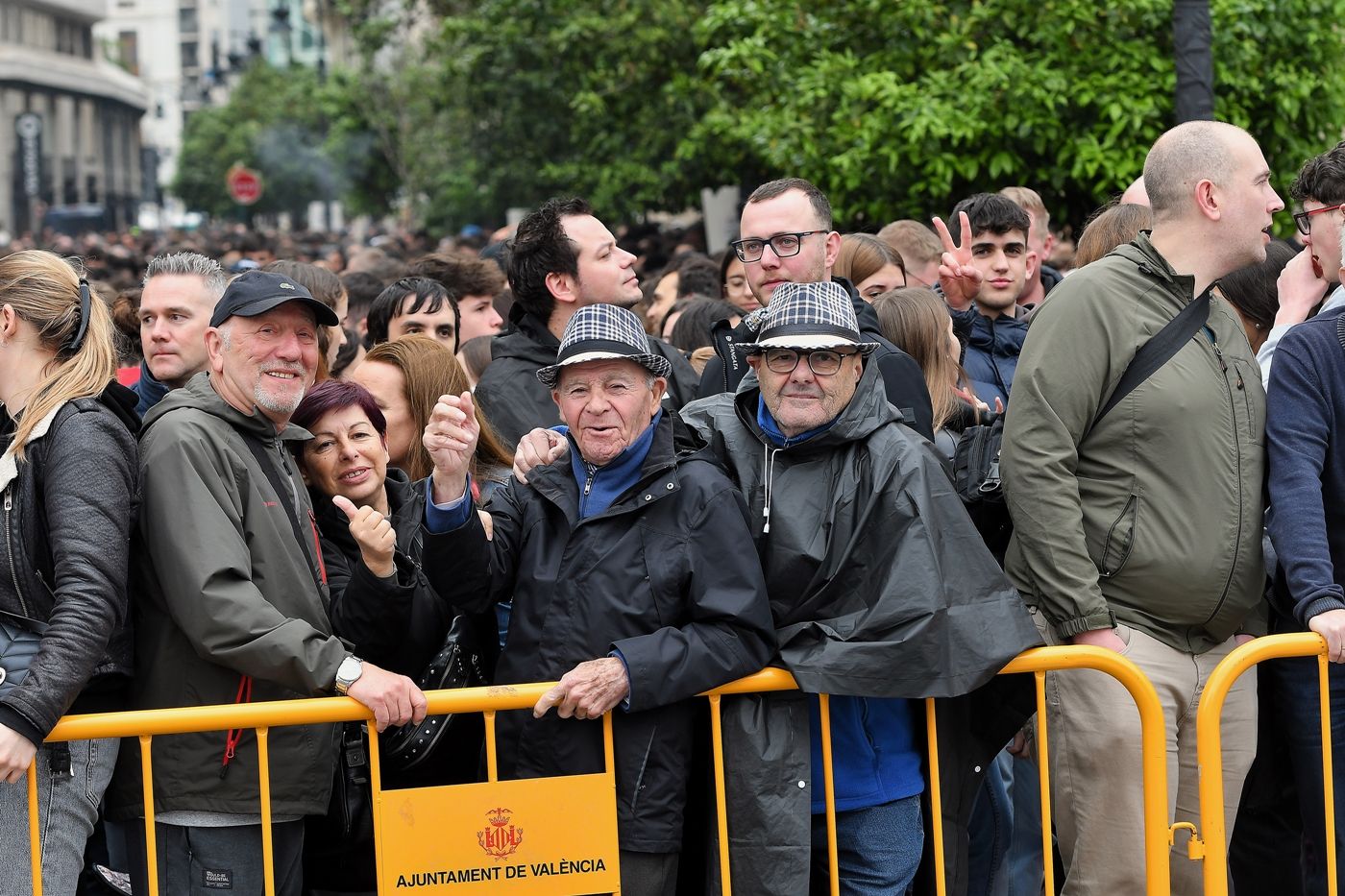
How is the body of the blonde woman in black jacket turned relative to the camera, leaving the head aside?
to the viewer's left

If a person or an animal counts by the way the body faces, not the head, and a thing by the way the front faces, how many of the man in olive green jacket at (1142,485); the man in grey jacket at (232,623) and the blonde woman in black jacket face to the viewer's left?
1

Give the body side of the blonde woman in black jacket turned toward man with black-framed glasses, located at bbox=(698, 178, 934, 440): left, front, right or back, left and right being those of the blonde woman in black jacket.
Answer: back

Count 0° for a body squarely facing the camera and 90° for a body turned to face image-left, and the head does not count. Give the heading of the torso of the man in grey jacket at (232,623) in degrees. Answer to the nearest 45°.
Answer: approximately 315°

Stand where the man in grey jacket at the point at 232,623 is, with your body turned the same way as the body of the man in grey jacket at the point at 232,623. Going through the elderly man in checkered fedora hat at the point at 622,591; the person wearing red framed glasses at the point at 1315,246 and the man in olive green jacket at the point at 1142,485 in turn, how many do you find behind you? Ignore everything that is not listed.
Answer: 0

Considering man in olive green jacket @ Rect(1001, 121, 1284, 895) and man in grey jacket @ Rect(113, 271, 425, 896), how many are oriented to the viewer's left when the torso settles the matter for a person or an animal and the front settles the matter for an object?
0

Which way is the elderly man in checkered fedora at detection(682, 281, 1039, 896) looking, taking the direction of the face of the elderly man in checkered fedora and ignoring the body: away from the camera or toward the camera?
toward the camera

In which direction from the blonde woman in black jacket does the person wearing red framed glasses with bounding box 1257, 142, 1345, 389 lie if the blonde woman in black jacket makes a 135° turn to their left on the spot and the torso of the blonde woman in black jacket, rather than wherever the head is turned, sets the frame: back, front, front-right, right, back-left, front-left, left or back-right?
front-left
